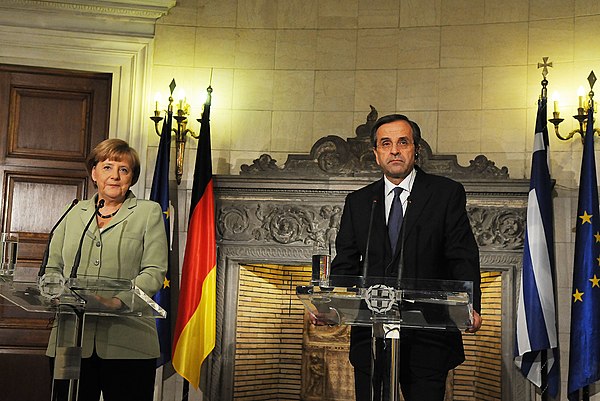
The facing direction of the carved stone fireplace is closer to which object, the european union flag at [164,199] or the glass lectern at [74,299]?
the glass lectern

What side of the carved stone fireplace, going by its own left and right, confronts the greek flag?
left

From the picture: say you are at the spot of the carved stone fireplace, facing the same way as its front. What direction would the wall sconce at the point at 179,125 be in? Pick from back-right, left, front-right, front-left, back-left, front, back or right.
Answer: right

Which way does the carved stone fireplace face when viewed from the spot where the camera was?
facing the viewer

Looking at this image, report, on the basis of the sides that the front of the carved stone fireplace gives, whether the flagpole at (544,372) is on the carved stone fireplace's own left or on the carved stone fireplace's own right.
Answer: on the carved stone fireplace's own left

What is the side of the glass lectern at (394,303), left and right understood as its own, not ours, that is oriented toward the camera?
front

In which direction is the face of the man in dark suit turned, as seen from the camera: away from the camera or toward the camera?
toward the camera

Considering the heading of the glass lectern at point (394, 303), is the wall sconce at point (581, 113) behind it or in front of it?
behind

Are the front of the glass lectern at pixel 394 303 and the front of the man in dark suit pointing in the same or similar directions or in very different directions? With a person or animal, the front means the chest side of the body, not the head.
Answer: same or similar directions

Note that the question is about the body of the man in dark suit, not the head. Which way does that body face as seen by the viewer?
toward the camera

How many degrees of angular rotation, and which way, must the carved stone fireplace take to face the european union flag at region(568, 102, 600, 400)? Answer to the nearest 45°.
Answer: approximately 90° to its left
